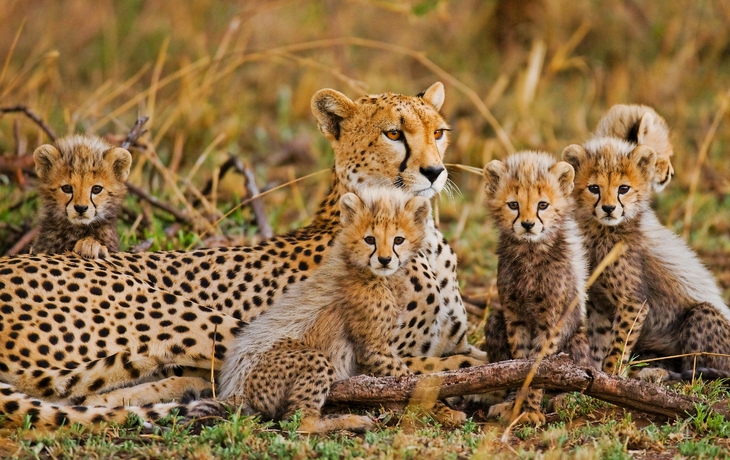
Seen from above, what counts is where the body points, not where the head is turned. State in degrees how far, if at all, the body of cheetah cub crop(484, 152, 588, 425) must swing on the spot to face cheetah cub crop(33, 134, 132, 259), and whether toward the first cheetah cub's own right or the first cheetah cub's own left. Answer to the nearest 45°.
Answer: approximately 90° to the first cheetah cub's own right

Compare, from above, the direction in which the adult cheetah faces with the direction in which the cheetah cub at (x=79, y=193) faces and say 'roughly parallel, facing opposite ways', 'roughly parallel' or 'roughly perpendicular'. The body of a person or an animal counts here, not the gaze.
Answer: roughly perpendicular

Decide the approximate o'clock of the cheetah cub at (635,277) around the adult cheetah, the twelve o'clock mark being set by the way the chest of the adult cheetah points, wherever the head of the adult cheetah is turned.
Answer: The cheetah cub is roughly at 12 o'clock from the adult cheetah.

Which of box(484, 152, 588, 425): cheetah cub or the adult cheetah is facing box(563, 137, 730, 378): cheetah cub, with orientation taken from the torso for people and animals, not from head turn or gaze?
the adult cheetah

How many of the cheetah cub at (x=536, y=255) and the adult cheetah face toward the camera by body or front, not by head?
1

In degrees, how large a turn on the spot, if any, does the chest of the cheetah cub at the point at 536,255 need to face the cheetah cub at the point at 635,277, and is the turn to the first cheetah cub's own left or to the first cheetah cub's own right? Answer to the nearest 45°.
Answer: approximately 135° to the first cheetah cub's own left

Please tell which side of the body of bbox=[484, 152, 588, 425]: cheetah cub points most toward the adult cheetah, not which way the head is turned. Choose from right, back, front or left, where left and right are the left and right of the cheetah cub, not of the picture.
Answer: right

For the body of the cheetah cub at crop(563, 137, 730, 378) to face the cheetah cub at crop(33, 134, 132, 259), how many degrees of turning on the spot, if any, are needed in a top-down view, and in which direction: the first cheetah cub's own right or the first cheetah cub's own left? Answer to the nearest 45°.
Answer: approximately 45° to the first cheetah cub's own right

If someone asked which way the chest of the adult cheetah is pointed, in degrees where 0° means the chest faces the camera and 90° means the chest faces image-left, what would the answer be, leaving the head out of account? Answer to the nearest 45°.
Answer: approximately 270°
